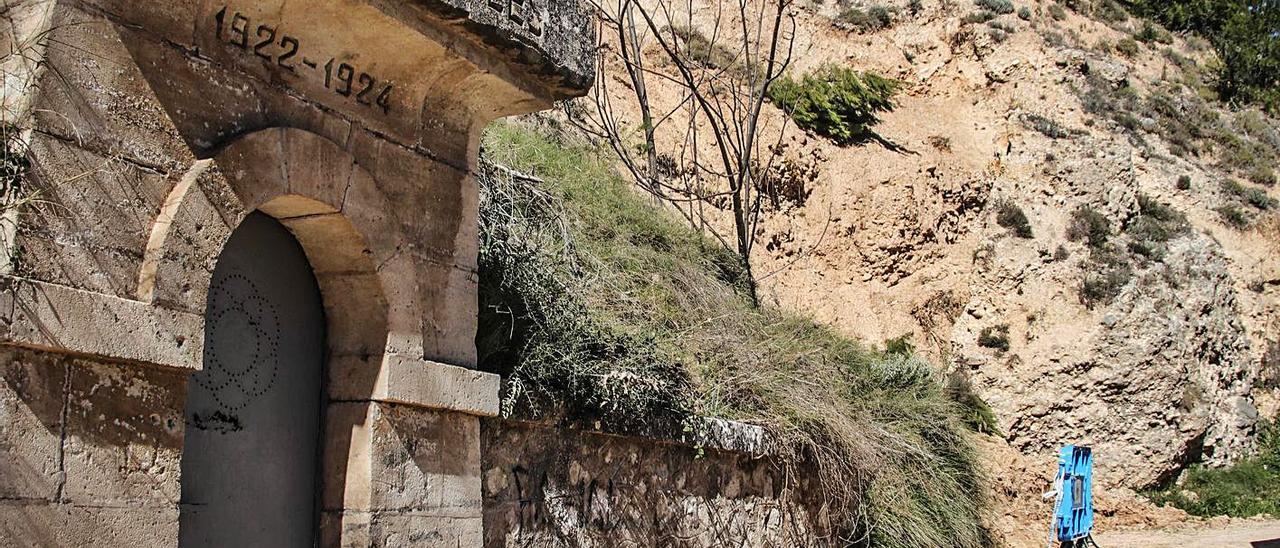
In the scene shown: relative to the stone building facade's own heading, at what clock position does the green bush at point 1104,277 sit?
The green bush is roughly at 9 o'clock from the stone building facade.

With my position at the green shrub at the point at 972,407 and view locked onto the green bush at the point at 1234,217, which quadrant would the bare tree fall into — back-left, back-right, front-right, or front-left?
back-left

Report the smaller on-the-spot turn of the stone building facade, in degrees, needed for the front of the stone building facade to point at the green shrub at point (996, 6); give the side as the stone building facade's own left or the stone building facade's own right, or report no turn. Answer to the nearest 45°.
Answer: approximately 90° to the stone building facade's own left

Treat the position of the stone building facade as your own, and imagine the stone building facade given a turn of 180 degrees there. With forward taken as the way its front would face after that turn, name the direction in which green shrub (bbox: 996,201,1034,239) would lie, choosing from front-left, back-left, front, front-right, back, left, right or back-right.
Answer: right

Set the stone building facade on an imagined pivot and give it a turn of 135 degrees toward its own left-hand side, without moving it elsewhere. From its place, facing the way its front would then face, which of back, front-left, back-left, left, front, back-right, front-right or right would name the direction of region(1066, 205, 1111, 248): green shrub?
front-right

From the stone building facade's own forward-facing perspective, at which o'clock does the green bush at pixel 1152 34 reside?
The green bush is roughly at 9 o'clock from the stone building facade.

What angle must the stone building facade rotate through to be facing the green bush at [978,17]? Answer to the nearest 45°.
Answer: approximately 90° to its left

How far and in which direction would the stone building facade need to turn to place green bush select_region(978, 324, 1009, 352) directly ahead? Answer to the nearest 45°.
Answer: approximately 90° to its left

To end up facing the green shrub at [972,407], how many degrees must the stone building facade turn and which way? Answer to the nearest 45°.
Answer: approximately 90° to its left

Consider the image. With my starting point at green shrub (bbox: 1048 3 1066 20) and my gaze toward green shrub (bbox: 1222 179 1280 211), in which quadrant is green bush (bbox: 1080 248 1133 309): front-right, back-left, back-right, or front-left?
front-right

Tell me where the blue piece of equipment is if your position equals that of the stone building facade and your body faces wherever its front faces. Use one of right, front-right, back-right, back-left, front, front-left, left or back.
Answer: left

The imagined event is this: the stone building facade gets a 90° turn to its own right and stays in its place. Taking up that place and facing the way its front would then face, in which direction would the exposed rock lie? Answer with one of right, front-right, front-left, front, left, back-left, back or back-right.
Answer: back

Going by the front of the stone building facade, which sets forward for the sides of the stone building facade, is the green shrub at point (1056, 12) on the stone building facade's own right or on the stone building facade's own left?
on the stone building facade's own left

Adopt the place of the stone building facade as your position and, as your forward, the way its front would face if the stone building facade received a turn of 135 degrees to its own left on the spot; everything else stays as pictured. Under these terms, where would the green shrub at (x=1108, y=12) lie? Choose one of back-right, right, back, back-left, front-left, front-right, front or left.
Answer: front-right

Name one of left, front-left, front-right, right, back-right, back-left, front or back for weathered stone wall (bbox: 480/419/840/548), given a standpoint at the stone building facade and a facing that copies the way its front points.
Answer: left

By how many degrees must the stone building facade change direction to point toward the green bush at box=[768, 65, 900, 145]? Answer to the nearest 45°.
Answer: approximately 90° to its left

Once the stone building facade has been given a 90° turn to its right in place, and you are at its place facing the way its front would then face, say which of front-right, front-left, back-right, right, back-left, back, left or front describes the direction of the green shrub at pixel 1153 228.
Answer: back
